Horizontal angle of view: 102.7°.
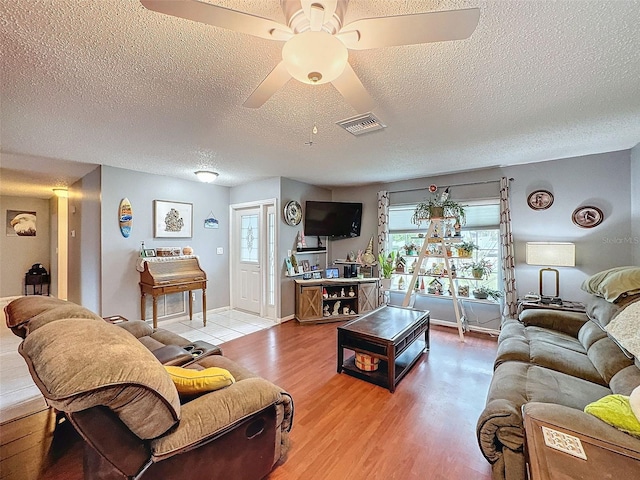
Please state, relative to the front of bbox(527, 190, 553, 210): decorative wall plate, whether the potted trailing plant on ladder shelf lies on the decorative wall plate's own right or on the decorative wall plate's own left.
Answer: on the decorative wall plate's own right

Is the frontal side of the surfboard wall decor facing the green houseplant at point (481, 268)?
no

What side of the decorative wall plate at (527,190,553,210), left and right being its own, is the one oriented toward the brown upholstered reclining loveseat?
front

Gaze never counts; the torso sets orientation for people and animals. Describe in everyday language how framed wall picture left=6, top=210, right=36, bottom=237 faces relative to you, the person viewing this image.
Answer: facing the viewer

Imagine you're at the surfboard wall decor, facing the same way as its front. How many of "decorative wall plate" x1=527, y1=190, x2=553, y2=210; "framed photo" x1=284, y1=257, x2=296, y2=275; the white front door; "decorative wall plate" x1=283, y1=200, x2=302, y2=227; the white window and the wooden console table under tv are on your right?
0

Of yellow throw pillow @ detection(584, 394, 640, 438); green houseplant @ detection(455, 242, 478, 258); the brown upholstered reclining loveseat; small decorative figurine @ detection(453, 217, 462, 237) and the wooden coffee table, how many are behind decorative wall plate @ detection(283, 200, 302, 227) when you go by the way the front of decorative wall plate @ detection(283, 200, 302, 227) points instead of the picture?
0

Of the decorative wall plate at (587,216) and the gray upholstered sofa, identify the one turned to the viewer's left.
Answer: the gray upholstered sofa

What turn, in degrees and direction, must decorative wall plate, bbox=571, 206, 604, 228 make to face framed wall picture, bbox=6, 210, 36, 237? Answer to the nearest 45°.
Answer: approximately 45° to its right

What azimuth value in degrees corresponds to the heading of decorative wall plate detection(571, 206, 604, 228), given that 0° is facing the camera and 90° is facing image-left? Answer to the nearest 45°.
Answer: approximately 0°

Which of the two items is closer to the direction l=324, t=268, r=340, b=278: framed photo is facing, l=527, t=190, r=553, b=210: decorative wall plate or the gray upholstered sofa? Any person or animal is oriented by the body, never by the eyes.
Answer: the gray upholstered sofa

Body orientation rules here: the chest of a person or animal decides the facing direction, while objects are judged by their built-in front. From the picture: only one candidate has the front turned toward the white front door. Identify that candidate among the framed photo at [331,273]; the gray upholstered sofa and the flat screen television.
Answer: the gray upholstered sofa

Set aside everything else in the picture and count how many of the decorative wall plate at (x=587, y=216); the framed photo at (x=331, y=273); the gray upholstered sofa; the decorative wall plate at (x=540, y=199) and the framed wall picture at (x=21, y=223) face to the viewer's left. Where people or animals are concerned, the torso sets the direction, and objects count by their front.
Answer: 1

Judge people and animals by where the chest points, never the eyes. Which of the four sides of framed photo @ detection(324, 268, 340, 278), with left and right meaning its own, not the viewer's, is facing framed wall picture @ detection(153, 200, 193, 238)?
right

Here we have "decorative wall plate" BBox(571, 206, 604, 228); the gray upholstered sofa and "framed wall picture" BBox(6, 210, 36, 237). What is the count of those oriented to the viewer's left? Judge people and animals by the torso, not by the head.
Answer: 1

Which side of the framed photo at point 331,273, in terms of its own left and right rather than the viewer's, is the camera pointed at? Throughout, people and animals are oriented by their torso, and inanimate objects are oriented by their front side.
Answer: front

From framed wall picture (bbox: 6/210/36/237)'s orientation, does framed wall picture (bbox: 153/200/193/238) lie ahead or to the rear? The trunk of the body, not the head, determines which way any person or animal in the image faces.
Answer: ahead

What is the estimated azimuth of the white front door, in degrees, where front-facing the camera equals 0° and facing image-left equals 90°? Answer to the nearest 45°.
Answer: approximately 45°

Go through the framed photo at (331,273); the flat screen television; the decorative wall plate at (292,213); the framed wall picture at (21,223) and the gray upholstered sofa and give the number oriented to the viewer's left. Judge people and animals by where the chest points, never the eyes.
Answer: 1
